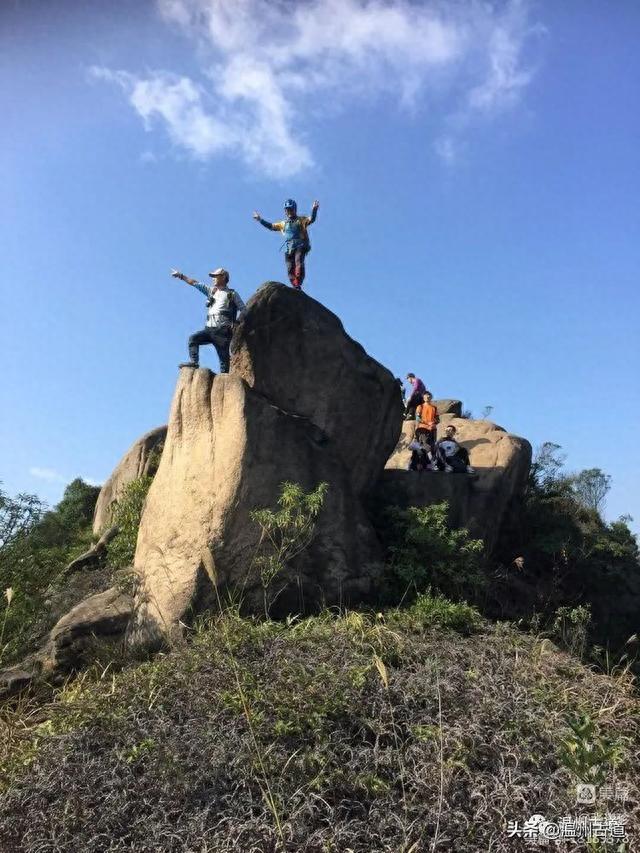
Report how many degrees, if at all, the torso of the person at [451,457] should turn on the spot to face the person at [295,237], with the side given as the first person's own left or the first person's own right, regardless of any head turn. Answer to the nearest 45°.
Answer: approximately 45° to the first person's own right

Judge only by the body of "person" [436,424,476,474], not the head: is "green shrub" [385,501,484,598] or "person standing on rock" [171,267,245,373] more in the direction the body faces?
the green shrub

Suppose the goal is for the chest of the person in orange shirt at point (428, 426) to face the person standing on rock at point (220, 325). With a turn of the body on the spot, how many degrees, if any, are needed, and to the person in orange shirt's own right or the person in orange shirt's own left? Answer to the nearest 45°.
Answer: approximately 45° to the person in orange shirt's own right

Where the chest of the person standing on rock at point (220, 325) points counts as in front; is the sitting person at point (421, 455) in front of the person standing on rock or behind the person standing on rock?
behind

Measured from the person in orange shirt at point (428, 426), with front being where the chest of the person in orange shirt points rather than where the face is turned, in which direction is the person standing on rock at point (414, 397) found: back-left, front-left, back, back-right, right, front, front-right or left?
back

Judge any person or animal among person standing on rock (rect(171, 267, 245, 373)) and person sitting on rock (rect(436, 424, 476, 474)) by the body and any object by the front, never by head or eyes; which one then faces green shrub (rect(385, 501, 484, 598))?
person sitting on rock (rect(436, 424, 476, 474))

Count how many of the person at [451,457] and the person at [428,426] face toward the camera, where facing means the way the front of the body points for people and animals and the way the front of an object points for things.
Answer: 2

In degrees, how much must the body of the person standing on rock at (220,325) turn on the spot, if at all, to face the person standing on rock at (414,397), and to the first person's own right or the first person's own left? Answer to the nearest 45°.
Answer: approximately 180°

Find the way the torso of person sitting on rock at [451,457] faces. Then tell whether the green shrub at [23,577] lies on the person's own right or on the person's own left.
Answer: on the person's own right

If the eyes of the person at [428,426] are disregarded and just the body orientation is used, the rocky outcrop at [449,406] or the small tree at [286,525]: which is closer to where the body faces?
the small tree

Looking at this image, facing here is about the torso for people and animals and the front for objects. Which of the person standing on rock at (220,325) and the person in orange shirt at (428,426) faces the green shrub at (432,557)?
the person in orange shirt

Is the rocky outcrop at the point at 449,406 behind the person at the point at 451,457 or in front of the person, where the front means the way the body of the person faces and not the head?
behind
